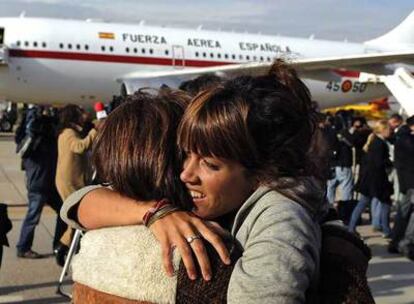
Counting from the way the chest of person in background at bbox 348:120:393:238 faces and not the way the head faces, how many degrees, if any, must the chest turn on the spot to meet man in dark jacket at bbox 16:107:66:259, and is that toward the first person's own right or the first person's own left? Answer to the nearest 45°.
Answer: approximately 135° to the first person's own right

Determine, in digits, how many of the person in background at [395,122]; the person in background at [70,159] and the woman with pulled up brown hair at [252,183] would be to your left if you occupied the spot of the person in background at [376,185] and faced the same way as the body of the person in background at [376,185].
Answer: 1

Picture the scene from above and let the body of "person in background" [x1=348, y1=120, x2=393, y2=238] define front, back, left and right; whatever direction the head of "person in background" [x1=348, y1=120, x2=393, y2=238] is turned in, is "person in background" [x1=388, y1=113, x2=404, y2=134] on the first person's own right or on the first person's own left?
on the first person's own left

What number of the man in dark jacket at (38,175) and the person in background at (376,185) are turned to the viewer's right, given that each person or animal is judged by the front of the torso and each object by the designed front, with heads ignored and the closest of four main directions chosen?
1

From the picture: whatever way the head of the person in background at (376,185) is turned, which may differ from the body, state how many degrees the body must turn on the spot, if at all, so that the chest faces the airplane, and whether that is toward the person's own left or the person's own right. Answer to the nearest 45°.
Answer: approximately 135° to the person's own left

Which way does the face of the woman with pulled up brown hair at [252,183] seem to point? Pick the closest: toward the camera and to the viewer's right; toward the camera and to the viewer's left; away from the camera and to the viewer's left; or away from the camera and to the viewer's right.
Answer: toward the camera and to the viewer's left
